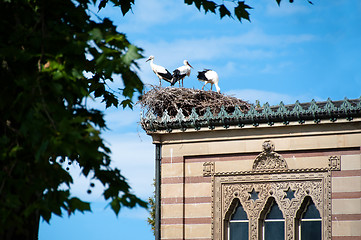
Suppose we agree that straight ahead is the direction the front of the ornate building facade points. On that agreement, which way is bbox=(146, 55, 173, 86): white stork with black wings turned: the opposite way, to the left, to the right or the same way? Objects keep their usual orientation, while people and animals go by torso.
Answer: to the right

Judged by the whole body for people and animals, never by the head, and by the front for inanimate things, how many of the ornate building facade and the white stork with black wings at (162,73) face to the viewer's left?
1

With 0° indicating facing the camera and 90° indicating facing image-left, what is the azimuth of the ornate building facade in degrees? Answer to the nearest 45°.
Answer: approximately 0°

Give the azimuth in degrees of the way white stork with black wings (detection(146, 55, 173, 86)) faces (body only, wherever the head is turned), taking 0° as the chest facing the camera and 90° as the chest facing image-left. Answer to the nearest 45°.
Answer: approximately 90°
